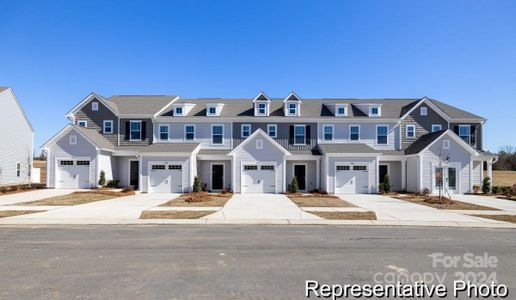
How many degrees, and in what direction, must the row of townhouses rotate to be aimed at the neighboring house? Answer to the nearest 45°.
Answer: approximately 90° to its right

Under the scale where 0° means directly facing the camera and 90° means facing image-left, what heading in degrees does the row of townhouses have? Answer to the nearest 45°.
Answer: approximately 0°

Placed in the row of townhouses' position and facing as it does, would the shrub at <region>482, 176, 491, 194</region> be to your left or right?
on your left
